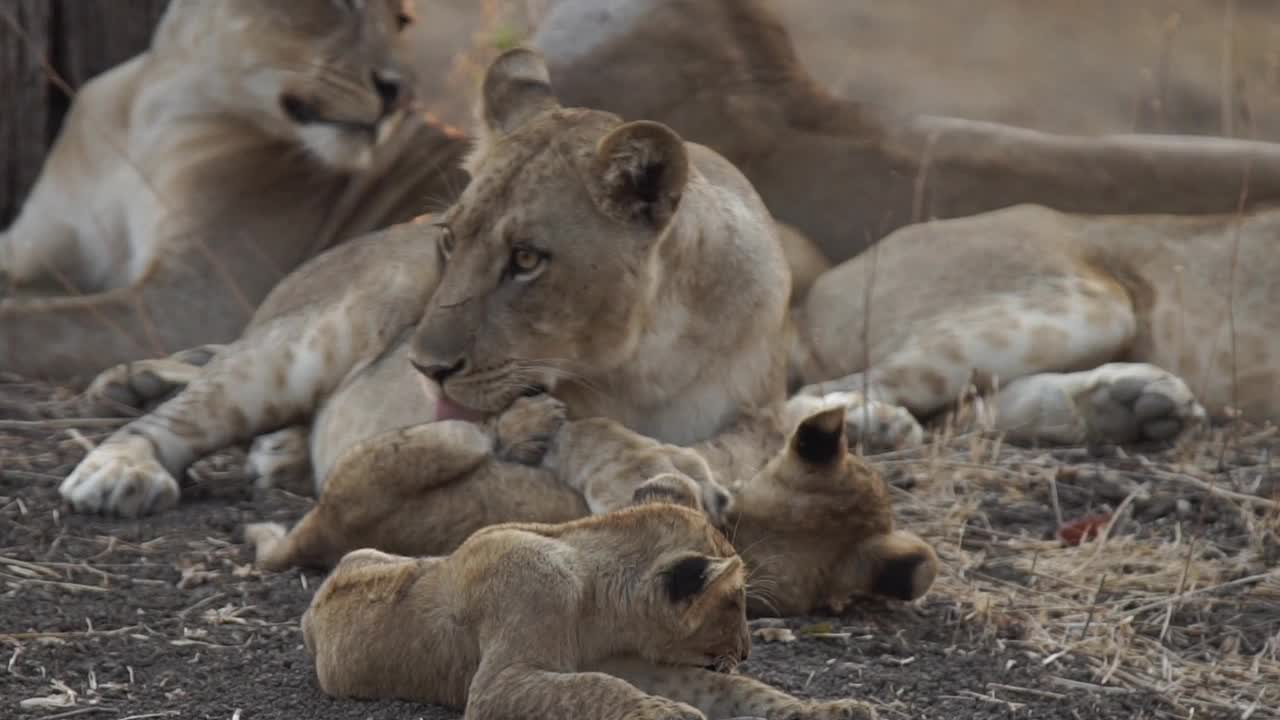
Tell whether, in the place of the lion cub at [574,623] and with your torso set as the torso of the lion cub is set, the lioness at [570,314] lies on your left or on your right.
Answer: on your left

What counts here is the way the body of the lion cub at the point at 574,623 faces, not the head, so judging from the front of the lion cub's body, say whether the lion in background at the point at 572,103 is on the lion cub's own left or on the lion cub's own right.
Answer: on the lion cub's own left

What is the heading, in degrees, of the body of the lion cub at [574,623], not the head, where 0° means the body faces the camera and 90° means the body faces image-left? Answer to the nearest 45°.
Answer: approximately 270°

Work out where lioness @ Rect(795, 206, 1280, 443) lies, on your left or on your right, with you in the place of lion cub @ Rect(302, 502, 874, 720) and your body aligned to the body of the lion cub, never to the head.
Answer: on your left
